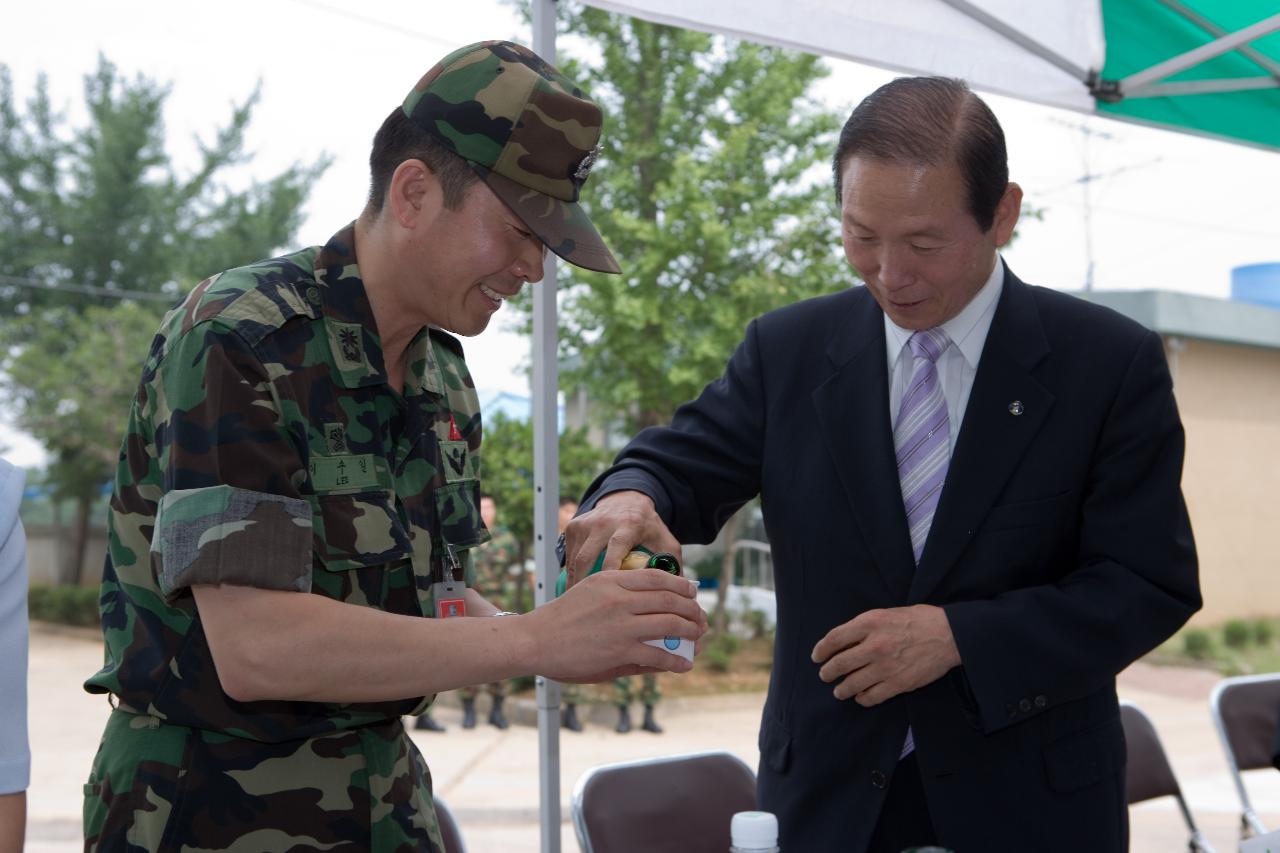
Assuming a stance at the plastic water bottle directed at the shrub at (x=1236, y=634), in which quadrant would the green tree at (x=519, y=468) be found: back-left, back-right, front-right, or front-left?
front-left

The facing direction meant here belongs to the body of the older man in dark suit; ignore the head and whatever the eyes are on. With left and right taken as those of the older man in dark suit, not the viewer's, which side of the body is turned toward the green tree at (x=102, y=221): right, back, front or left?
right

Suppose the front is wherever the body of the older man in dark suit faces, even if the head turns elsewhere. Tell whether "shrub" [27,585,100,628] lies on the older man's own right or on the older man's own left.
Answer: on the older man's own right

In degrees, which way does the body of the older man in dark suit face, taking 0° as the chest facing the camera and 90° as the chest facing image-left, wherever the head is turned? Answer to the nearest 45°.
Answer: approximately 45°

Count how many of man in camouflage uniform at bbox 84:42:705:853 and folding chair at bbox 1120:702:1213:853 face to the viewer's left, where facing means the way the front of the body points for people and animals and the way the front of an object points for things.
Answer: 0

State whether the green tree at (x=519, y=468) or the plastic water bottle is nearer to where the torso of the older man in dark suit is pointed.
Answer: the plastic water bottle

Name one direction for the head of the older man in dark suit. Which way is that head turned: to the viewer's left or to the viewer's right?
to the viewer's left

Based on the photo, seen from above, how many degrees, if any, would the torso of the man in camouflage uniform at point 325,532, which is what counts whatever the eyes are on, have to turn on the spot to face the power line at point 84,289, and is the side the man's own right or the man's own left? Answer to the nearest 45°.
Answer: approximately 135° to the man's own left

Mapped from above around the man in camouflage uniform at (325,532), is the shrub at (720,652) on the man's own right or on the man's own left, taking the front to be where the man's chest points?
on the man's own left

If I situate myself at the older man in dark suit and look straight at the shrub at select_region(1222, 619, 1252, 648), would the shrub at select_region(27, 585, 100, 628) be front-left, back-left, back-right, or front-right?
front-left

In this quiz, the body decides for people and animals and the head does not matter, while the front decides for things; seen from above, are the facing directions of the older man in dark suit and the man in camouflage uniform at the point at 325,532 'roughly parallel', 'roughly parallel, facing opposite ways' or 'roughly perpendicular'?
roughly perpendicular

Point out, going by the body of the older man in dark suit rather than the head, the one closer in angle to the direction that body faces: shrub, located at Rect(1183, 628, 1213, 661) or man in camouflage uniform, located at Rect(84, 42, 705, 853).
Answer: the man in camouflage uniform
